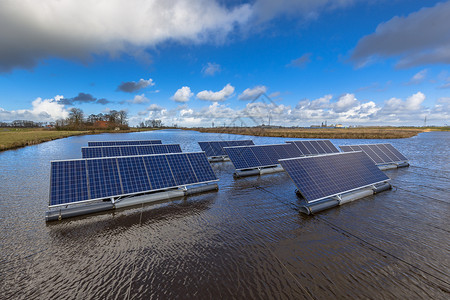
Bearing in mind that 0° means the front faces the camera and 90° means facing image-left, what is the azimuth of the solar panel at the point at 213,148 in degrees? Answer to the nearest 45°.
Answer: approximately 315°

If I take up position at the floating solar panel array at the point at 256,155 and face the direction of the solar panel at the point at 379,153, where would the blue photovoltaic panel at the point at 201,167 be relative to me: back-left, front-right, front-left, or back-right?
back-right

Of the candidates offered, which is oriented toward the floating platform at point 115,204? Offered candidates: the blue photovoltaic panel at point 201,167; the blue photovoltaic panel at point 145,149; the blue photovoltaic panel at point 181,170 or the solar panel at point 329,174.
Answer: the blue photovoltaic panel at point 145,149

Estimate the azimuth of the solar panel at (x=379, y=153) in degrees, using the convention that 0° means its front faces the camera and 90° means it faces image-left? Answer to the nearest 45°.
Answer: approximately 315°

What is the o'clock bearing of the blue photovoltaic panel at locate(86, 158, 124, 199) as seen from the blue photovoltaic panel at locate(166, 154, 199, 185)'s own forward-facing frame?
the blue photovoltaic panel at locate(86, 158, 124, 199) is roughly at 4 o'clock from the blue photovoltaic panel at locate(166, 154, 199, 185).

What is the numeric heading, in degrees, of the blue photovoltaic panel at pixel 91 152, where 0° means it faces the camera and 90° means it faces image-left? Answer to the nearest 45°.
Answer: approximately 0°

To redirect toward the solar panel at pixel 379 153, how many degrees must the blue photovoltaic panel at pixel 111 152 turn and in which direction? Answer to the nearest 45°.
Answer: approximately 45° to its left

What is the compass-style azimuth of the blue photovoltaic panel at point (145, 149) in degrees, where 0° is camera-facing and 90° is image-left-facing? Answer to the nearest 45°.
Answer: approximately 0°

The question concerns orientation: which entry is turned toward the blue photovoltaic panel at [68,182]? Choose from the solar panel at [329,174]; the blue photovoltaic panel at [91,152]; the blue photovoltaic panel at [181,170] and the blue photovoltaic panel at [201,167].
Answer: the blue photovoltaic panel at [91,152]

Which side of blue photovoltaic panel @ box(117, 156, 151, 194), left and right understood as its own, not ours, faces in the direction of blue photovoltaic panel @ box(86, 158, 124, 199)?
right

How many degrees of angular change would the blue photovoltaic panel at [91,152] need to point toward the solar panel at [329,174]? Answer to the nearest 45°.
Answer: approximately 45° to its left

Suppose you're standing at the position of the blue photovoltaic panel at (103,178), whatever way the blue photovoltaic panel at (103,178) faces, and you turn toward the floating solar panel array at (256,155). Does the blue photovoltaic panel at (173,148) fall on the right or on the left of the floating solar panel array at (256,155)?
left

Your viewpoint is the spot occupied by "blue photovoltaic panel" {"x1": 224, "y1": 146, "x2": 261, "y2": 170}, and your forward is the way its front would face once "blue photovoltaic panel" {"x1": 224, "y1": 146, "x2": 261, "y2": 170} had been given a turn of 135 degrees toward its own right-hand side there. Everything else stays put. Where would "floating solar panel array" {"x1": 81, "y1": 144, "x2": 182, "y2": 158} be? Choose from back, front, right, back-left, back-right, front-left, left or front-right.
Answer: front
